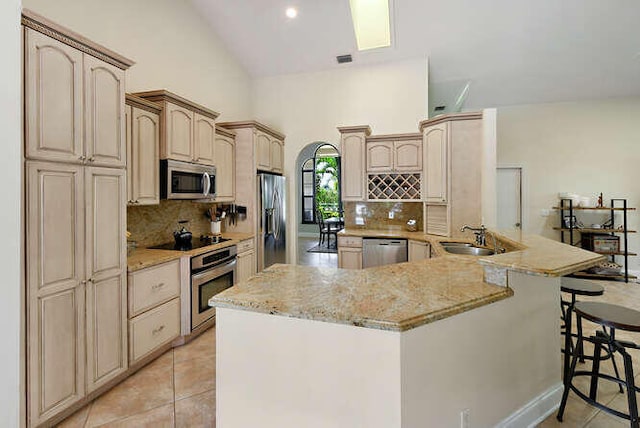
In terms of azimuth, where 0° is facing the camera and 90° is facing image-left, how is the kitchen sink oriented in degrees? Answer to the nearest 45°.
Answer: approximately 45°

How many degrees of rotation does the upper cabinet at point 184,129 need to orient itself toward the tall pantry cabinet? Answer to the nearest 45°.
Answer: approximately 90° to its right

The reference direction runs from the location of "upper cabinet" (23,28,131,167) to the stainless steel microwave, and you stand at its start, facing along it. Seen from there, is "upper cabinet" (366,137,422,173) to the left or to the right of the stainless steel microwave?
right

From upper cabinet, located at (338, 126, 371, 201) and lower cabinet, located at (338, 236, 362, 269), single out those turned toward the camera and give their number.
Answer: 2

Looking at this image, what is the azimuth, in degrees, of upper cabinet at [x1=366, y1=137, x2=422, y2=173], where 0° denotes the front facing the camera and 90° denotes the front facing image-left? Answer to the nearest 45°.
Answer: approximately 0°

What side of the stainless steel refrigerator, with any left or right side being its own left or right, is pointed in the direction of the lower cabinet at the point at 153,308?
right

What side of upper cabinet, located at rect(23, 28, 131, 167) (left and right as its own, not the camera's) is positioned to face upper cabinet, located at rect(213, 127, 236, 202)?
left

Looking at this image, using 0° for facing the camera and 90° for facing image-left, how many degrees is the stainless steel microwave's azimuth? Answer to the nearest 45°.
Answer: approximately 315°

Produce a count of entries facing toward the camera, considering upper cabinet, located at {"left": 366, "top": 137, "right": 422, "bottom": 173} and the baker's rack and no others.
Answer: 2
